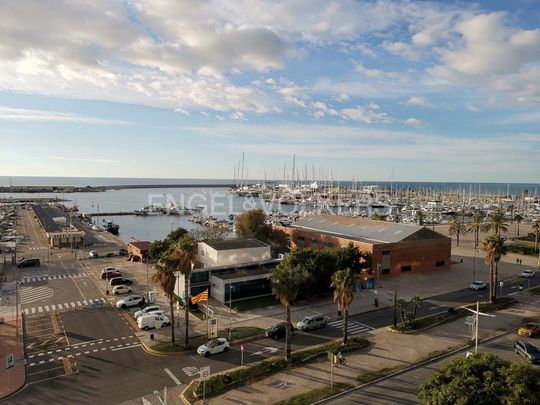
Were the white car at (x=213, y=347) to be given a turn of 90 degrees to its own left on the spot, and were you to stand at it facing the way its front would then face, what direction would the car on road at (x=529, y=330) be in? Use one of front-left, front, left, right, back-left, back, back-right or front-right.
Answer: front-left

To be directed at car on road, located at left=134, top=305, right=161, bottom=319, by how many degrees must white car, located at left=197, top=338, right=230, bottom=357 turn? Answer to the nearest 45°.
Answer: approximately 90° to its right

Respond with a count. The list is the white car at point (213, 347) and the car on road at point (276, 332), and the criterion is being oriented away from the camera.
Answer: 0

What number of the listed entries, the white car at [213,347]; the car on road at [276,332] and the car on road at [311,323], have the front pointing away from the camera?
0

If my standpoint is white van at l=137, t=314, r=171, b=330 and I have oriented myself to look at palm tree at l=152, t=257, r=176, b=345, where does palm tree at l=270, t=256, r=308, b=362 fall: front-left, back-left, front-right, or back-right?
front-left
